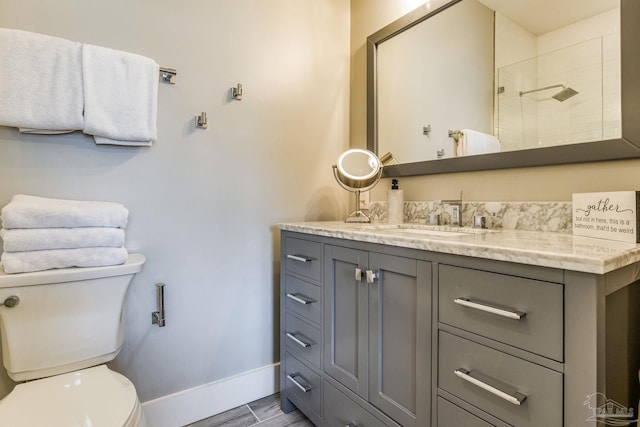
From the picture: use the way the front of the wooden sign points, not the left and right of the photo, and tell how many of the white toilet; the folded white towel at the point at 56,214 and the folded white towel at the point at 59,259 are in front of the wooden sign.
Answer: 3

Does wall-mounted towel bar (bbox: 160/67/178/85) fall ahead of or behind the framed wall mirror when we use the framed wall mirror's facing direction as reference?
ahead

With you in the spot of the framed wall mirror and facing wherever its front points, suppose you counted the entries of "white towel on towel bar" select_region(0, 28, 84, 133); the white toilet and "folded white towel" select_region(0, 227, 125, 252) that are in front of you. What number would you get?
3

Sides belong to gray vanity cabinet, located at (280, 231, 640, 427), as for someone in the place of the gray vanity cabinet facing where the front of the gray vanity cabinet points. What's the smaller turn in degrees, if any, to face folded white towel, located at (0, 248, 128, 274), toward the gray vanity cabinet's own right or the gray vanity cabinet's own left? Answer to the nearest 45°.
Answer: approximately 45° to the gray vanity cabinet's own right

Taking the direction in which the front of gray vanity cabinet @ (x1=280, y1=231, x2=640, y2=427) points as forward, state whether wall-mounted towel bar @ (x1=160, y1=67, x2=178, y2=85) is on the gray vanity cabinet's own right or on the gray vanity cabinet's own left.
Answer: on the gray vanity cabinet's own right

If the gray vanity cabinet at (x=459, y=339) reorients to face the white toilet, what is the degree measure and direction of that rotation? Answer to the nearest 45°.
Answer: approximately 45° to its right
